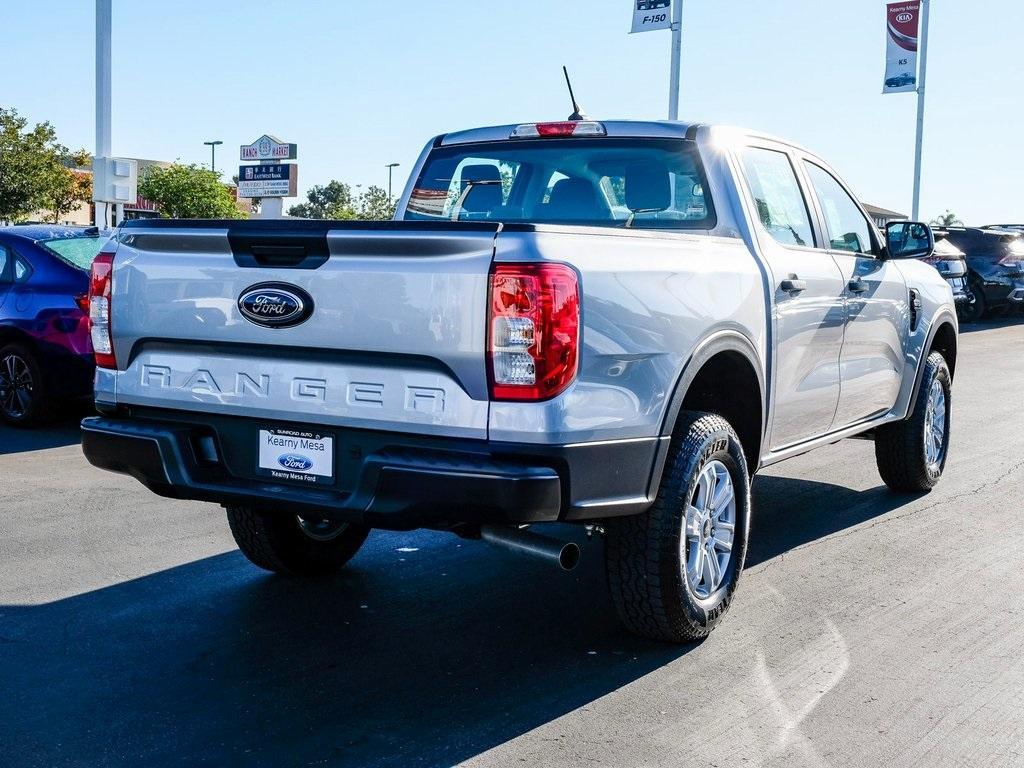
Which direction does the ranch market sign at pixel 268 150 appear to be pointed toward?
toward the camera

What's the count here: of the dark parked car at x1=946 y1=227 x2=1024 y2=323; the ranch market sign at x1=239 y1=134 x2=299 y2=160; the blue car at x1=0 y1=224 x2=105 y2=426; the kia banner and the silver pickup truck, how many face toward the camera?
2

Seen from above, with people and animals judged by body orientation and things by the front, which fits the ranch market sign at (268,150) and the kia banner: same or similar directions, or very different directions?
same or similar directions

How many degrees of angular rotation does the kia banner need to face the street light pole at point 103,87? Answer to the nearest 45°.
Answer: approximately 45° to its right

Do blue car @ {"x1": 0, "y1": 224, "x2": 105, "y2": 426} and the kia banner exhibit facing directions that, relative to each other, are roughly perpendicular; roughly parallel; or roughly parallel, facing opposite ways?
roughly perpendicular

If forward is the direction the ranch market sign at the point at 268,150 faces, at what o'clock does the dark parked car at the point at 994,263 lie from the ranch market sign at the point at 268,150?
The dark parked car is roughly at 10 o'clock from the ranch market sign.

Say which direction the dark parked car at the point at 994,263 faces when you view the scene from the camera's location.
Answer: facing away from the viewer and to the left of the viewer

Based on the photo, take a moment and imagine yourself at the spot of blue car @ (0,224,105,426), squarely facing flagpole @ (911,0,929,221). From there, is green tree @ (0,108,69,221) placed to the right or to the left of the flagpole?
left

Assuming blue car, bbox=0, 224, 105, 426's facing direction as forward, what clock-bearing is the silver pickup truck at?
The silver pickup truck is roughly at 7 o'clock from the blue car.

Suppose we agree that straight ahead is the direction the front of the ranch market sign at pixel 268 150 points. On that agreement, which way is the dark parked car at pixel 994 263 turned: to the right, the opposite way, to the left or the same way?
the opposite way

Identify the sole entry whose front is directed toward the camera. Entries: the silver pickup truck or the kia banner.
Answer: the kia banner

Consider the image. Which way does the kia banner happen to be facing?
toward the camera

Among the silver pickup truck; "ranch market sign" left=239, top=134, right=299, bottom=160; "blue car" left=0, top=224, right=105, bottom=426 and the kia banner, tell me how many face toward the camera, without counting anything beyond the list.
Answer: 2

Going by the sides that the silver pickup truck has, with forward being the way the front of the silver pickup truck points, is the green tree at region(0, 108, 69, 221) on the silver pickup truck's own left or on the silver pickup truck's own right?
on the silver pickup truck's own left

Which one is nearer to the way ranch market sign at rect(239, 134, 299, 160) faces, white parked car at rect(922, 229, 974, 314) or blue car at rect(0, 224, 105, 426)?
the blue car

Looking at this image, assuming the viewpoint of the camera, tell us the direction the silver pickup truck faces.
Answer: facing away from the viewer and to the right of the viewer
